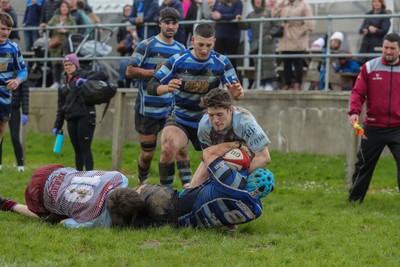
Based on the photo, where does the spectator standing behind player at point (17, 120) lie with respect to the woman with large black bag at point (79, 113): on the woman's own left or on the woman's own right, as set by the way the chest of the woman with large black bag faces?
on the woman's own right

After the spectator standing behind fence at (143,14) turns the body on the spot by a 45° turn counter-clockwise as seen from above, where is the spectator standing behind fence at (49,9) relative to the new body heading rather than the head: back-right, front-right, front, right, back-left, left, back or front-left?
back-right

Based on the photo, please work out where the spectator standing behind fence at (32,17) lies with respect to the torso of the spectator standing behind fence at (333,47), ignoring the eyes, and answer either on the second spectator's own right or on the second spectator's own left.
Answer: on the second spectator's own right

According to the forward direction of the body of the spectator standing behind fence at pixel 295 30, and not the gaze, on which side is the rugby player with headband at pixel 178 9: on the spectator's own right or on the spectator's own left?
on the spectator's own right

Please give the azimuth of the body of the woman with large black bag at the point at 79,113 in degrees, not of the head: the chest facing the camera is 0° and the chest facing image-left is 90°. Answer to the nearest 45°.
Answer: approximately 45°

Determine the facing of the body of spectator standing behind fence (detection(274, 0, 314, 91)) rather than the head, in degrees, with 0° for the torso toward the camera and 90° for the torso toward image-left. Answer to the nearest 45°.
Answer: approximately 0°

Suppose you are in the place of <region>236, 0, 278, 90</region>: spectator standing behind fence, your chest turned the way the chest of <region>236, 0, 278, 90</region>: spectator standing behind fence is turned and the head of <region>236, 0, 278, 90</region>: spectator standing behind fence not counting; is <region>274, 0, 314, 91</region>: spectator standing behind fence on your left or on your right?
on your left

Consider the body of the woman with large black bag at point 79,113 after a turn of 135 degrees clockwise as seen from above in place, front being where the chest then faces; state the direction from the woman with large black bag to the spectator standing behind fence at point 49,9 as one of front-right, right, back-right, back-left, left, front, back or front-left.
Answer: front

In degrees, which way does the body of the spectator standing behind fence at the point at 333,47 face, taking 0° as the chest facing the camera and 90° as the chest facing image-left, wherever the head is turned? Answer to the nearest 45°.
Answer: approximately 45°

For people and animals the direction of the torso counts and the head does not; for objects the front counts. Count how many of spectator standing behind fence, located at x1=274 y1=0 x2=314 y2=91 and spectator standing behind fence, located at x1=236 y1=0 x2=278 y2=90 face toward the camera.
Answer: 2
